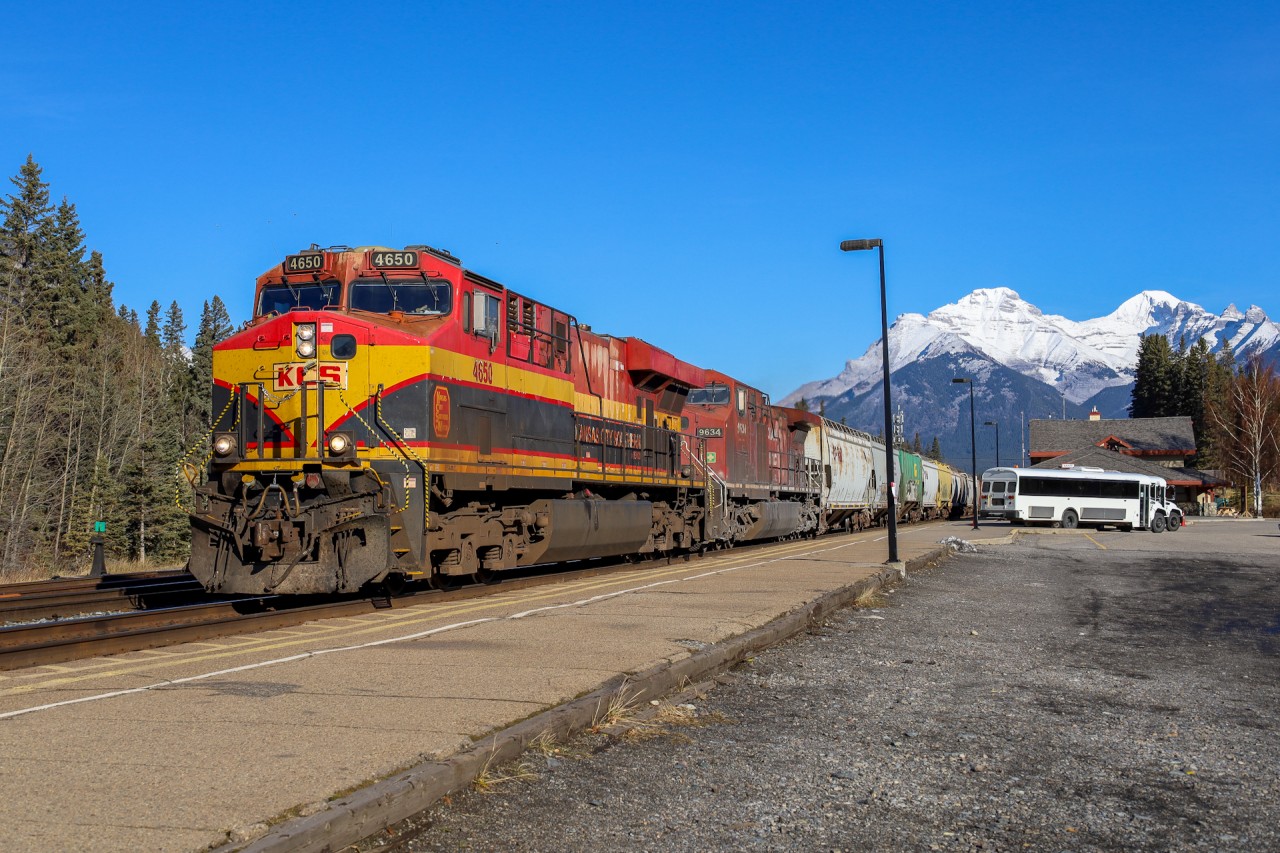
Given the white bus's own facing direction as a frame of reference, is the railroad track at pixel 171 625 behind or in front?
behind

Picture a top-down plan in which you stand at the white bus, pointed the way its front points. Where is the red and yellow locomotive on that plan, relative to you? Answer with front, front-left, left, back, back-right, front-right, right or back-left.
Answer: back-right

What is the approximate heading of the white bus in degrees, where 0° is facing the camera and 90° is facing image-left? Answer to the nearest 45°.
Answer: approximately 225°

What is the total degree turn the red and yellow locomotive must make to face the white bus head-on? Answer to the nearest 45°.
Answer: approximately 180°
